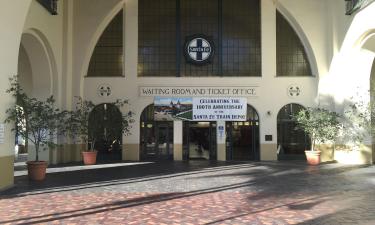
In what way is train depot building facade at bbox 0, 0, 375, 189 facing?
toward the camera

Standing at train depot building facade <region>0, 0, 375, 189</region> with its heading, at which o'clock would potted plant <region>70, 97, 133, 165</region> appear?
The potted plant is roughly at 2 o'clock from the train depot building facade.

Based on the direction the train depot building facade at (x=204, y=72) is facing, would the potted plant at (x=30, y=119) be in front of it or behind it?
in front
